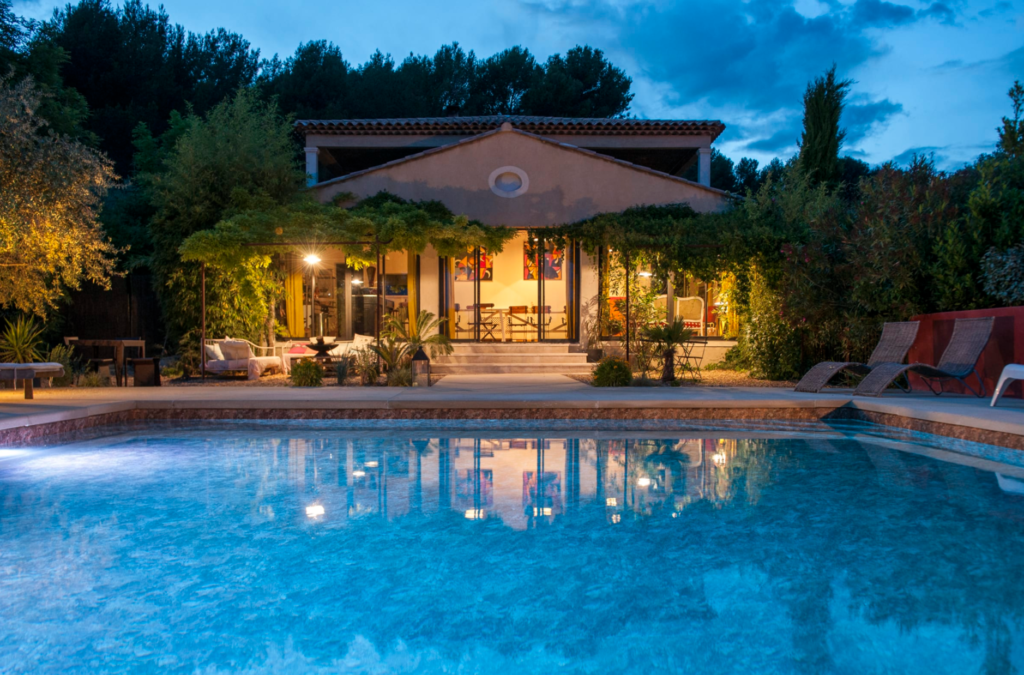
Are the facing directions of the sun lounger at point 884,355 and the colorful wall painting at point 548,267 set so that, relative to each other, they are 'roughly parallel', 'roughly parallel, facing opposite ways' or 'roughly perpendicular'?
roughly perpendicular

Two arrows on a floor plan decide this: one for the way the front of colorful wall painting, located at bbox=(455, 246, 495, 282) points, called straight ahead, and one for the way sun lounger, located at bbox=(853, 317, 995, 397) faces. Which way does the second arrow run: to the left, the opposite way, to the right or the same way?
to the right

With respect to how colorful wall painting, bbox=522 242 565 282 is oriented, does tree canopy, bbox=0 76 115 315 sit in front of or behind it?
in front

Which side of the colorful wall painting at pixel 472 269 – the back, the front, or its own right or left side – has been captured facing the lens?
front

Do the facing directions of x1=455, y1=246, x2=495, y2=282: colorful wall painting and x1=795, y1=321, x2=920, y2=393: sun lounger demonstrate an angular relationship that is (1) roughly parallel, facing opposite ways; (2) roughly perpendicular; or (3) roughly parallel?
roughly perpendicular

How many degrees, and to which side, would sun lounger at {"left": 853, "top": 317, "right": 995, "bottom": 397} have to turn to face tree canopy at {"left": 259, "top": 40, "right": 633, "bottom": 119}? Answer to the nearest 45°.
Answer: approximately 90° to its right

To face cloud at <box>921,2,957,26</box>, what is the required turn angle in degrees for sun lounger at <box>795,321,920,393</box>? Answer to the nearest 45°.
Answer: approximately 135° to its right

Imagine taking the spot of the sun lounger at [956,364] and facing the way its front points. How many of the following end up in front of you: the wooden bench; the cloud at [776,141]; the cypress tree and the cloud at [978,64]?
1

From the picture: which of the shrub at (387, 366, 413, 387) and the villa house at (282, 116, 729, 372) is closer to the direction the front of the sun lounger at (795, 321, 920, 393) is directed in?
the shrub

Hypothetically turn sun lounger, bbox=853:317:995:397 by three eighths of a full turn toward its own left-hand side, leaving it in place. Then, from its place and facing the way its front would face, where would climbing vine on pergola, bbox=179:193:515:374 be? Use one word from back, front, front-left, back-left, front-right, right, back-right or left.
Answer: back

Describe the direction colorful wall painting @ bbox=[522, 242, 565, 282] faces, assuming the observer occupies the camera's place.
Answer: facing the viewer

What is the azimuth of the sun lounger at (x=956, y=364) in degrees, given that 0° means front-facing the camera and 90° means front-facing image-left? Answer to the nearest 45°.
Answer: approximately 45°

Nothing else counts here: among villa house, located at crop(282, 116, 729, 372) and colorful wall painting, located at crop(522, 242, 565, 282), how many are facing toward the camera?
2

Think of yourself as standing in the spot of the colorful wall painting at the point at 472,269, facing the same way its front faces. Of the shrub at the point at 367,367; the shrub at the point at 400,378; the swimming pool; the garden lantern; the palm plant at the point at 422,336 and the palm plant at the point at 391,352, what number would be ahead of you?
6

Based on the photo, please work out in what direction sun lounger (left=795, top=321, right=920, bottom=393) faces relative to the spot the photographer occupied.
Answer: facing the viewer and to the left of the viewer

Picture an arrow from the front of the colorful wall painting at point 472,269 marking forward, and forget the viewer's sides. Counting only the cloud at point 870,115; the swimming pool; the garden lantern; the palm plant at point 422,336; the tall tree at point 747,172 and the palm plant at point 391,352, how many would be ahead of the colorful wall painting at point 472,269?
4

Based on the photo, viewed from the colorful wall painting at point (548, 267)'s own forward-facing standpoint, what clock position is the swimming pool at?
The swimming pool is roughly at 12 o'clock from the colorful wall painting.

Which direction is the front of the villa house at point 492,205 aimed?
toward the camera
